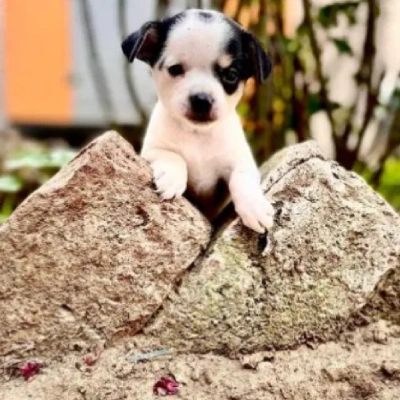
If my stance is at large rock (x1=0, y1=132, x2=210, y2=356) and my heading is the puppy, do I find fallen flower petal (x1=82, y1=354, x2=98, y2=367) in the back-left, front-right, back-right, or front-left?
back-right

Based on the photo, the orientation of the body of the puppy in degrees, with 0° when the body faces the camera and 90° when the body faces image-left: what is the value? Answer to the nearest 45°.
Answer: approximately 0°
